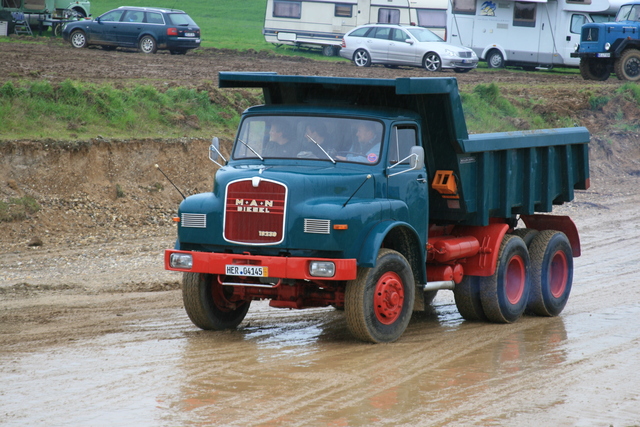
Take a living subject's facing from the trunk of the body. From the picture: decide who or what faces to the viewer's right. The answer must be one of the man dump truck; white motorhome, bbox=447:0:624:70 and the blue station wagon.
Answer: the white motorhome

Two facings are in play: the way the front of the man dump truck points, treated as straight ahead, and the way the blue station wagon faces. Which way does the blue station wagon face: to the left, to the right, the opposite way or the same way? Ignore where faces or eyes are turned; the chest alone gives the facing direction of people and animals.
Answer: to the right

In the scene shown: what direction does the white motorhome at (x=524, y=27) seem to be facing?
to the viewer's right

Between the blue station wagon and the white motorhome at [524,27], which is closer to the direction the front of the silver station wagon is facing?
the white motorhome

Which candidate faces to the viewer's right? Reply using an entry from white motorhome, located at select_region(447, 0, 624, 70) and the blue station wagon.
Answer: the white motorhome

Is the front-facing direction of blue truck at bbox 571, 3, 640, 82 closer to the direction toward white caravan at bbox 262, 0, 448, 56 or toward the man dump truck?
the man dump truck

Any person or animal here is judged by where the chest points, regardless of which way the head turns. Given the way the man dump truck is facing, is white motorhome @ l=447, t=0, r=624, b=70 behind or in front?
behind

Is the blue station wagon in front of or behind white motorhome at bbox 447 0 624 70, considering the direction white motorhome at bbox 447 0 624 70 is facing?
behind

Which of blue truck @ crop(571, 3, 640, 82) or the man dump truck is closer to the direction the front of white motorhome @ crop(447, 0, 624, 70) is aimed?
the blue truck

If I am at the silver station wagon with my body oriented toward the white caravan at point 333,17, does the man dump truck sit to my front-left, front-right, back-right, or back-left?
back-left

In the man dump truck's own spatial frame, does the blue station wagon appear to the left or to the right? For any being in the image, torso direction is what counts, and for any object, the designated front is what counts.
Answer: on its right

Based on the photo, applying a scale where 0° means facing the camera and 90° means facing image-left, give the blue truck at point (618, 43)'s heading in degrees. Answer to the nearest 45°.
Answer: approximately 45°

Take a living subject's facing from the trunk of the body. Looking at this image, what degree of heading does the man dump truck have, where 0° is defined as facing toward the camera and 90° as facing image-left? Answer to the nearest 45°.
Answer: approximately 45°
